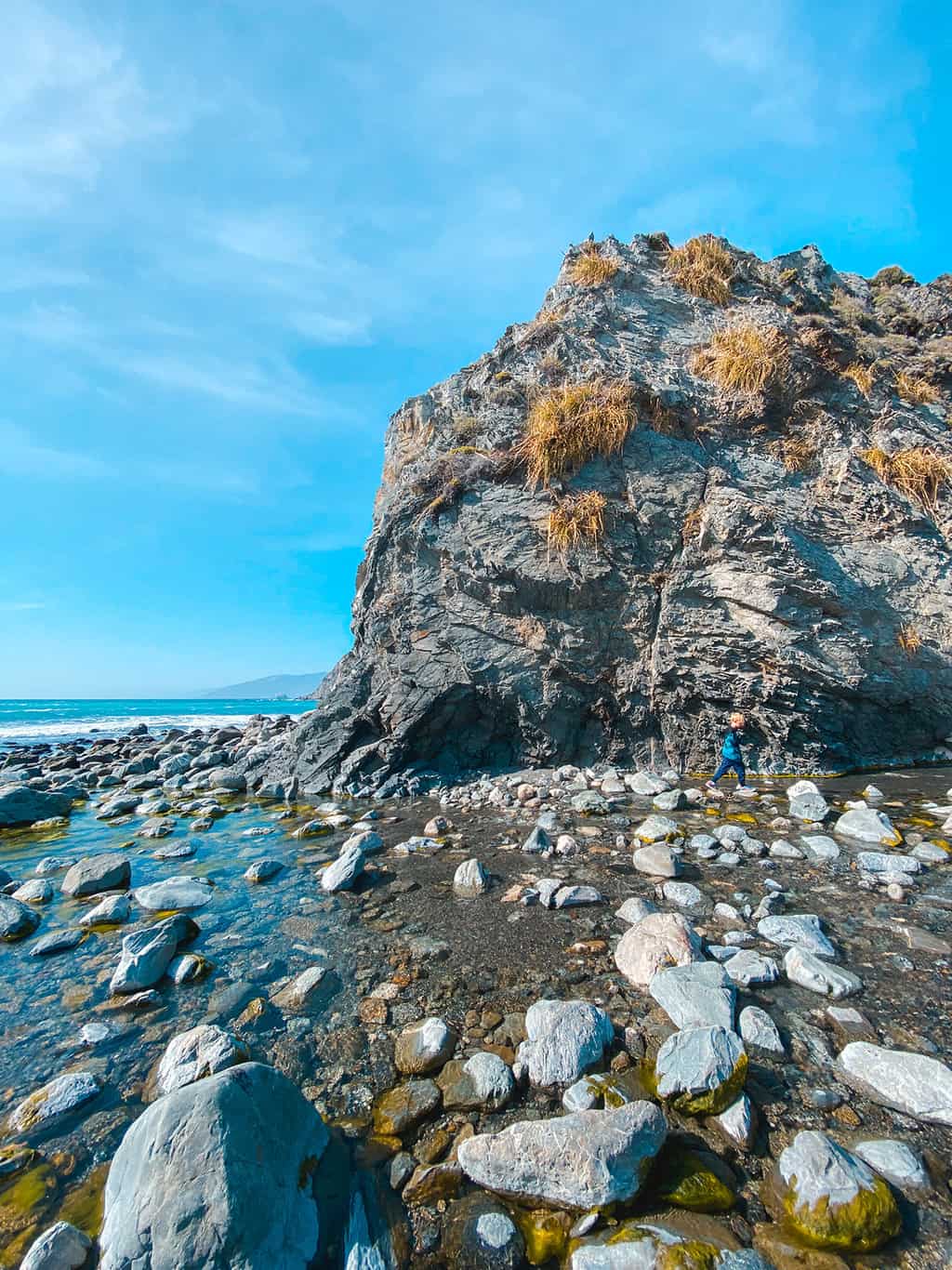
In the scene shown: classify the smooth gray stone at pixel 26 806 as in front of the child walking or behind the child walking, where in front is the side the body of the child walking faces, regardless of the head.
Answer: behind

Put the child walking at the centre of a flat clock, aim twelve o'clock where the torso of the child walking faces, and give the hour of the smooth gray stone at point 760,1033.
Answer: The smooth gray stone is roughly at 3 o'clock from the child walking.

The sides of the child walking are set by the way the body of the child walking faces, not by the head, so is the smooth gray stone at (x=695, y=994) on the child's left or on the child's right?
on the child's right

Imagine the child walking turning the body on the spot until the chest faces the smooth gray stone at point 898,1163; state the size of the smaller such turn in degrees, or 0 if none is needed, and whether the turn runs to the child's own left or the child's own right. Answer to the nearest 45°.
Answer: approximately 90° to the child's own right

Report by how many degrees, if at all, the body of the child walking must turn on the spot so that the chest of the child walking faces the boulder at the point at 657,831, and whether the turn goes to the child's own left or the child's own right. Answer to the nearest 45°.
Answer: approximately 90° to the child's own right

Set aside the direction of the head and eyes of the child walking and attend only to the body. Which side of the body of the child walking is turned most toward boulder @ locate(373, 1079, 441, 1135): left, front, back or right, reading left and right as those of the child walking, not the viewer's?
right

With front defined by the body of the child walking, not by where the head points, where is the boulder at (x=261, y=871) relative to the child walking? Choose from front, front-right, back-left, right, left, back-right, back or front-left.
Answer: back-right

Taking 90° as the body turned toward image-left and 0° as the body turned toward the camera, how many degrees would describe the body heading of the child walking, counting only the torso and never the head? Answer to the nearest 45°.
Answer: approximately 270°

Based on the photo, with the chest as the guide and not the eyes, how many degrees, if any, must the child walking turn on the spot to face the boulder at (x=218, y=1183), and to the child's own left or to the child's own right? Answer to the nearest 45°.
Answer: approximately 90° to the child's own right

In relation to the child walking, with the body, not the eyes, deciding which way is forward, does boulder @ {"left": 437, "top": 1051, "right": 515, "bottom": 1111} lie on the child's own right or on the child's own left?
on the child's own right

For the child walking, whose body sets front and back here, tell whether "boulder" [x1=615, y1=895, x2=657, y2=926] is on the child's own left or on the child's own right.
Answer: on the child's own right
